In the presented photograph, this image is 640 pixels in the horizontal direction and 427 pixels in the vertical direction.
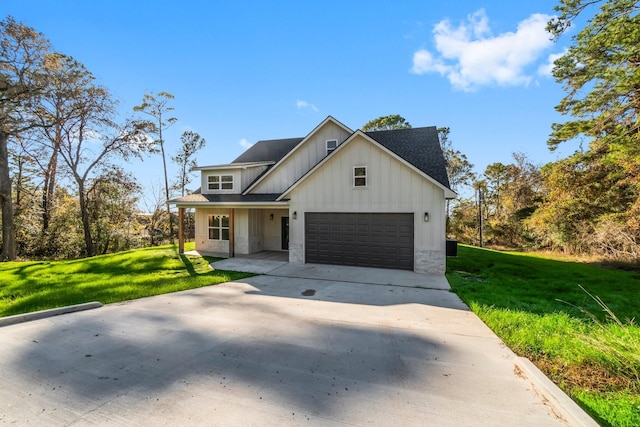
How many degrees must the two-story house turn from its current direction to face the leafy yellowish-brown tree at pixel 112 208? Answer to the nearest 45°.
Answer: approximately 135° to its right

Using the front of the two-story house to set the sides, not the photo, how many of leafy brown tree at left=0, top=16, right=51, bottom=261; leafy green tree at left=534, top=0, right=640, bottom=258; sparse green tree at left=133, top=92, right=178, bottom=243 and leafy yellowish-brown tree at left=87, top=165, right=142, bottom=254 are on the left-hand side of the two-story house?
1

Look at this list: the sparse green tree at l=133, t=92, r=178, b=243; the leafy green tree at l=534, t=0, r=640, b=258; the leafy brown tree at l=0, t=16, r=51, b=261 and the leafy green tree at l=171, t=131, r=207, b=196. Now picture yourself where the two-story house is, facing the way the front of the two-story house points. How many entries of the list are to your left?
1

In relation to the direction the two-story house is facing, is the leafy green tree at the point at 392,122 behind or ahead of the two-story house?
behind

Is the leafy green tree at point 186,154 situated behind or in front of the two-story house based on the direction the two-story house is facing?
behind

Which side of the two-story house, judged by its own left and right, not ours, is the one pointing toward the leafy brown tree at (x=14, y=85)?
right

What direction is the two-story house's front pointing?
toward the camera

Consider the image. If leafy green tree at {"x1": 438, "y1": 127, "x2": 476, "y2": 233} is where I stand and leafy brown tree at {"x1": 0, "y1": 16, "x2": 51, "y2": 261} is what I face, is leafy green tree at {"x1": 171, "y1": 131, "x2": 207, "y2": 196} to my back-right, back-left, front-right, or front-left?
front-right

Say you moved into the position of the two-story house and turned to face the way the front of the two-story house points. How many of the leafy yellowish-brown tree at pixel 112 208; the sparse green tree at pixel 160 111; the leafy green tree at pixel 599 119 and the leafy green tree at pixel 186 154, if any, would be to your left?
1

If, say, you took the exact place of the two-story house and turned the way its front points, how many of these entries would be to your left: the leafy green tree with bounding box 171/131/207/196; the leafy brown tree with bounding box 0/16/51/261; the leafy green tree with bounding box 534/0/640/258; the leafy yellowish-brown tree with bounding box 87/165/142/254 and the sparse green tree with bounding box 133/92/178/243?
1

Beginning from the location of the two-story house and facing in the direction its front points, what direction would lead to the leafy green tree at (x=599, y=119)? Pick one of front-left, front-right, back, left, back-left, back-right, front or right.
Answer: left

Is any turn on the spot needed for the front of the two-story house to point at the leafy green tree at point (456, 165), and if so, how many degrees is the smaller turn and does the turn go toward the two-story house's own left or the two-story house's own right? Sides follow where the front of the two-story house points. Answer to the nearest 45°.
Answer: approximately 135° to the two-story house's own left
